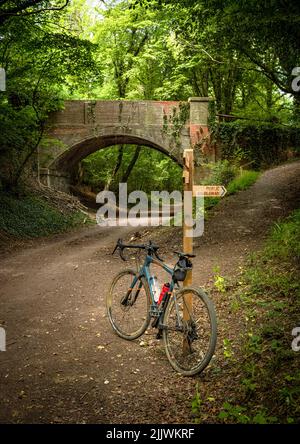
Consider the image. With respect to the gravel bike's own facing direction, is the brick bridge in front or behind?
in front

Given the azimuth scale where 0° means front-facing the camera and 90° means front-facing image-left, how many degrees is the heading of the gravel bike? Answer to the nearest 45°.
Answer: approximately 135°
